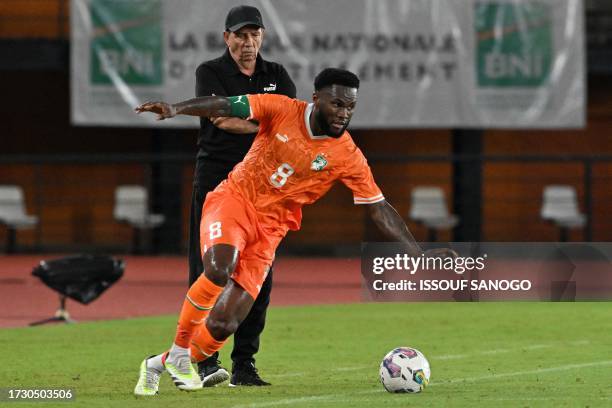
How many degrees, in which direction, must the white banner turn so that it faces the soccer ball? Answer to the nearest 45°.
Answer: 0° — it already faces it

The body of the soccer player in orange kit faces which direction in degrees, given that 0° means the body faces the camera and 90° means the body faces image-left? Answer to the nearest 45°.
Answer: approximately 315°

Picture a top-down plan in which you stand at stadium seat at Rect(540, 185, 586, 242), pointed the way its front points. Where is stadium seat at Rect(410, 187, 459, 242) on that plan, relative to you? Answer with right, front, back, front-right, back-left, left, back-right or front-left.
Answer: back-right

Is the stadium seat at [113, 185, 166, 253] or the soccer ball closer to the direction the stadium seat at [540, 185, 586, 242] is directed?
the soccer ball

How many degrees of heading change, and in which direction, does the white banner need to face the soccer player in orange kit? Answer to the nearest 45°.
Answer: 0° — it already faces them

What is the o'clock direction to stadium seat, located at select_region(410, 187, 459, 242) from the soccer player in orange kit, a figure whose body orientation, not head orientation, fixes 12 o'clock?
The stadium seat is roughly at 8 o'clock from the soccer player in orange kit.

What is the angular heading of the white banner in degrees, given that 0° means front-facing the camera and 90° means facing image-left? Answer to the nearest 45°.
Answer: approximately 0°

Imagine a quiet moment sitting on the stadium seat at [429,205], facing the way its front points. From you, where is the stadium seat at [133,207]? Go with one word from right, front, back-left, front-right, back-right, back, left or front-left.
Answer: back-right

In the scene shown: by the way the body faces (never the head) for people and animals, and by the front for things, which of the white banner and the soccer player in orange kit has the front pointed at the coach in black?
the white banner
